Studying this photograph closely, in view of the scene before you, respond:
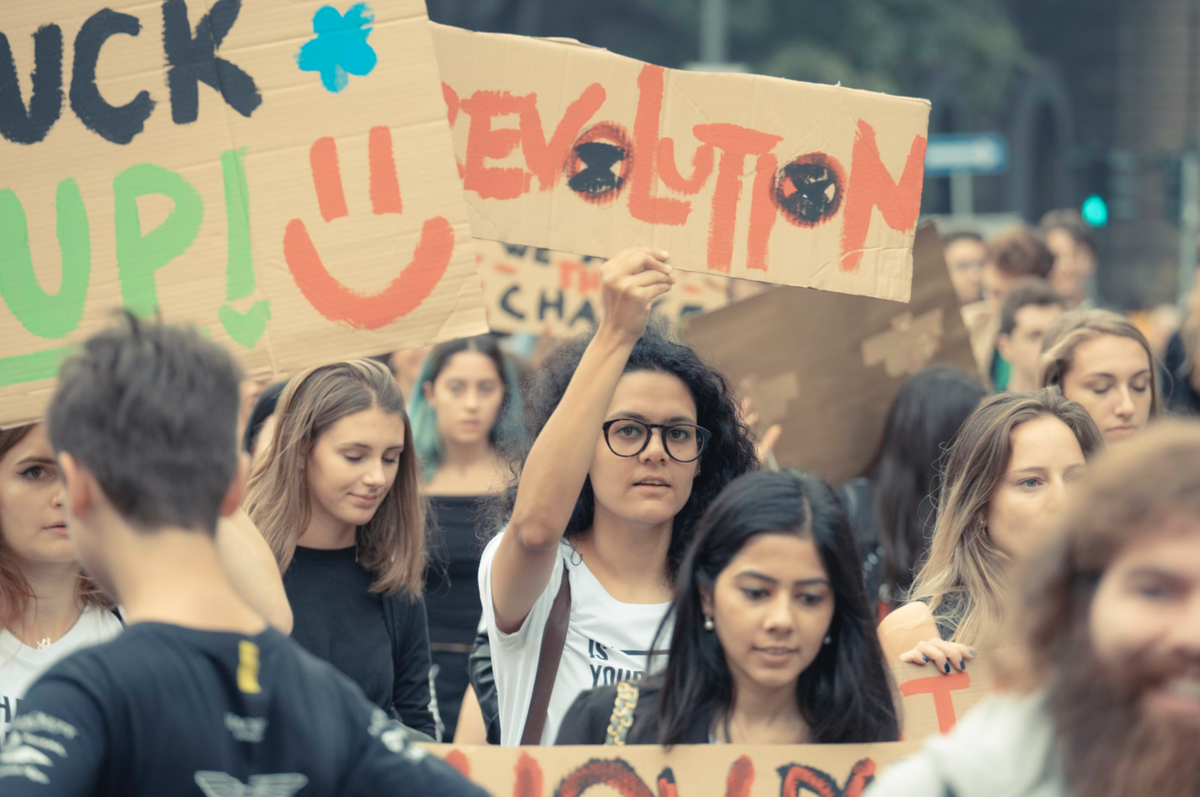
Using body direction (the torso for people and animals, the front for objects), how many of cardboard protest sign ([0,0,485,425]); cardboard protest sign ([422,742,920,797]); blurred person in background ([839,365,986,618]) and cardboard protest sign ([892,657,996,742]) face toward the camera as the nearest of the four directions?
3

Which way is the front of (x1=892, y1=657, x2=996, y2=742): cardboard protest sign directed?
toward the camera

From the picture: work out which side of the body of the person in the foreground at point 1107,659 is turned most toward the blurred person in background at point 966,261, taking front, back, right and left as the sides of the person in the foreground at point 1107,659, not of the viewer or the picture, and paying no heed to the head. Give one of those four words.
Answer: back

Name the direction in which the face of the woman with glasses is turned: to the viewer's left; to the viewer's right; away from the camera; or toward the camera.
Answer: toward the camera

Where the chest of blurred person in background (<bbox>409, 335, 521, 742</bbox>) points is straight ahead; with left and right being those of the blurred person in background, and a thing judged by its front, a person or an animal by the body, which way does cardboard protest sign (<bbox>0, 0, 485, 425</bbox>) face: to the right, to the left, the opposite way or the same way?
the same way

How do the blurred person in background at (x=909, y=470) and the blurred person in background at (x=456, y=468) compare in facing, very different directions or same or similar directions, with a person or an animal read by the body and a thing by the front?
very different directions

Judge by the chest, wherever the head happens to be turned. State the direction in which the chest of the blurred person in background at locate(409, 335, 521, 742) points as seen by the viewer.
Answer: toward the camera

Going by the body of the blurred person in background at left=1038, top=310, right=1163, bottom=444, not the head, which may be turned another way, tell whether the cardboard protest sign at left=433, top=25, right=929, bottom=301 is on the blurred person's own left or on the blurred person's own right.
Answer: on the blurred person's own right

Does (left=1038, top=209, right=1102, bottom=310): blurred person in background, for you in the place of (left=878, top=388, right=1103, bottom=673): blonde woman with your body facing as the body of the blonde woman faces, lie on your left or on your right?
on your left

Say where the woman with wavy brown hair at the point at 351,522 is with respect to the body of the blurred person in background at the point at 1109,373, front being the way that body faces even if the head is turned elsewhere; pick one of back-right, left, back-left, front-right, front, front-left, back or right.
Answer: right

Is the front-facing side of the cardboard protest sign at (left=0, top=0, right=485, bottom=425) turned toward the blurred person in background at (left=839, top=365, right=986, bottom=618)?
no

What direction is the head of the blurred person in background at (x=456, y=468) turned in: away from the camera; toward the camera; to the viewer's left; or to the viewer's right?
toward the camera

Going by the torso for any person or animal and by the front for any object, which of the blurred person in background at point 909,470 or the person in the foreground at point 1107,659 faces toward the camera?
the person in the foreground at point 1107,659
